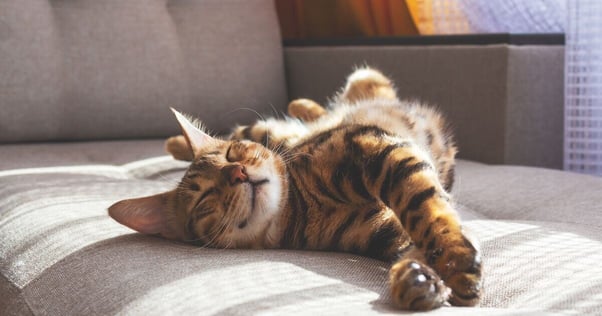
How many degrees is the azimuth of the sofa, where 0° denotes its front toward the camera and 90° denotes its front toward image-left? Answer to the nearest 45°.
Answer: approximately 315°
